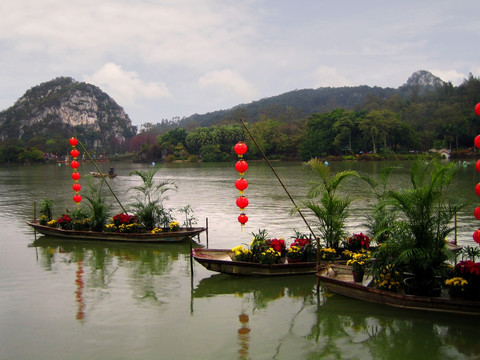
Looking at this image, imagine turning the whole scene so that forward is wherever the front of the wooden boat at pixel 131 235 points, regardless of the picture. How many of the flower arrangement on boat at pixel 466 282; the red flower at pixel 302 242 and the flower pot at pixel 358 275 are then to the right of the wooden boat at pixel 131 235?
0

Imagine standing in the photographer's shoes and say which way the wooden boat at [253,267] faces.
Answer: facing to the left of the viewer

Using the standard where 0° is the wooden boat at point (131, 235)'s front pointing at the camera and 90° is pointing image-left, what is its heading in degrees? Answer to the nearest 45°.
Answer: approximately 90°

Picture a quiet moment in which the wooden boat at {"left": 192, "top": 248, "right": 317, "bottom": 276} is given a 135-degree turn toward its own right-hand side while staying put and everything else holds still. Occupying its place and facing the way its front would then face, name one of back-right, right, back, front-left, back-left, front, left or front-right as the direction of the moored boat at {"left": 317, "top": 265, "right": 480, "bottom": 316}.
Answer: right

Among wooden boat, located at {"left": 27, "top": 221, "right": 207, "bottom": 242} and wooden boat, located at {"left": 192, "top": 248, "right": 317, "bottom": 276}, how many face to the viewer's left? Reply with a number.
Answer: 2

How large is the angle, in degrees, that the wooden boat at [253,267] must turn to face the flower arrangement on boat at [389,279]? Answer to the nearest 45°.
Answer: approximately 135° to its left

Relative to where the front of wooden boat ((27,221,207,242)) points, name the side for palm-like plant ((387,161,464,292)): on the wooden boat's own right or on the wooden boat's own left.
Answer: on the wooden boat's own left

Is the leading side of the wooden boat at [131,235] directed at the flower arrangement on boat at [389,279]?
no

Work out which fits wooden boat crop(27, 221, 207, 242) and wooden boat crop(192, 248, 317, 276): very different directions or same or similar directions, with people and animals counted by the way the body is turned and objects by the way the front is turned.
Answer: same or similar directions
